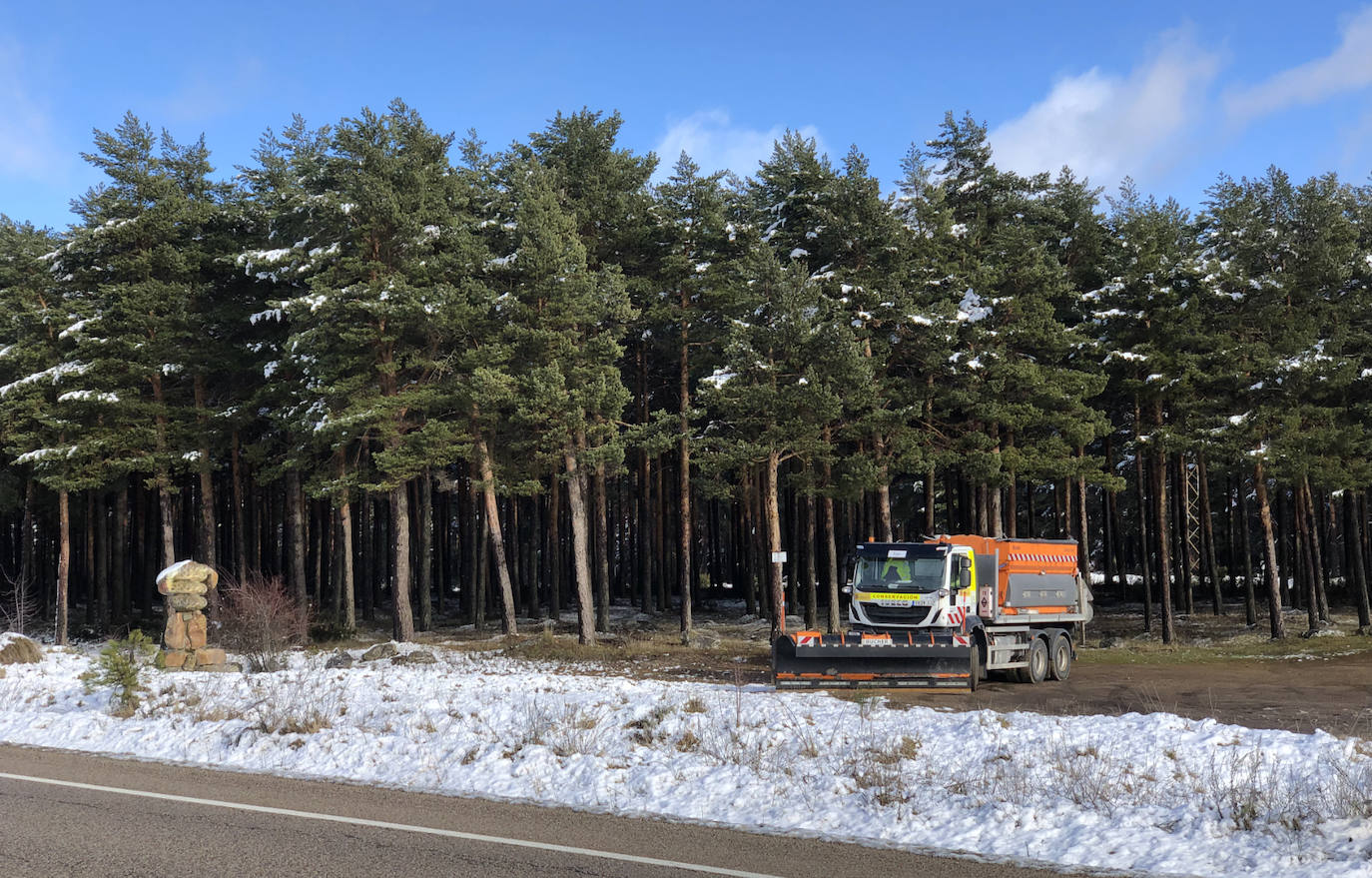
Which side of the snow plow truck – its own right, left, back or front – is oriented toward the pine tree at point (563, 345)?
right

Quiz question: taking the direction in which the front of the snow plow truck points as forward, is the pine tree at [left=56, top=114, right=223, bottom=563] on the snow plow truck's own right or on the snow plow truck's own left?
on the snow plow truck's own right

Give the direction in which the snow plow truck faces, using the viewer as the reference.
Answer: facing the viewer and to the left of the viewer

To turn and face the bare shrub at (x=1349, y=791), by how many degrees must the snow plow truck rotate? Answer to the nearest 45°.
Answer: approximately 45° to its left

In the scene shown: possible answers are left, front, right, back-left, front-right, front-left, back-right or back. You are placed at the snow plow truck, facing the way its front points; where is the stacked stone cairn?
front-right

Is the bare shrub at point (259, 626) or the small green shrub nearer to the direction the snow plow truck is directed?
the small green shrub

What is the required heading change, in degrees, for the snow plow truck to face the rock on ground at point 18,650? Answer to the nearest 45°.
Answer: approximately 45° to its right

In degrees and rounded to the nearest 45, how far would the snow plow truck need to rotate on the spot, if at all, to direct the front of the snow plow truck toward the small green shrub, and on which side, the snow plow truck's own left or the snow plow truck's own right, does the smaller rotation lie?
0° — it already faces it

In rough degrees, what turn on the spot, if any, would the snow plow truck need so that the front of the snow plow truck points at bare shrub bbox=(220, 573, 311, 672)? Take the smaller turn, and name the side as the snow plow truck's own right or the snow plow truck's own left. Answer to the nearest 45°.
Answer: approximately 45° to the snow plow truck's own right
